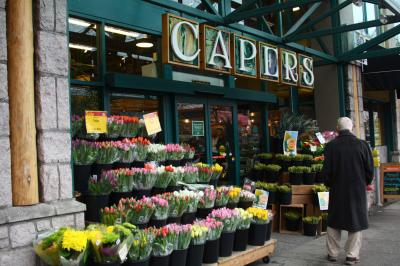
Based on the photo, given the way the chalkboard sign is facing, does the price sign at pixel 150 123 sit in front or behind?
in front

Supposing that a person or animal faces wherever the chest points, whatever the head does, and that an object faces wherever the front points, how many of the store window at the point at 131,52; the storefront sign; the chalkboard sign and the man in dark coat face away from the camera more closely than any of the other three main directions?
1

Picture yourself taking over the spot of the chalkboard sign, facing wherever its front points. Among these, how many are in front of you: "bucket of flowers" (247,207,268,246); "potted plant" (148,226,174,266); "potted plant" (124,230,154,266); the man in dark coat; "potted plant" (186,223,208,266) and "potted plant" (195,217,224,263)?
6

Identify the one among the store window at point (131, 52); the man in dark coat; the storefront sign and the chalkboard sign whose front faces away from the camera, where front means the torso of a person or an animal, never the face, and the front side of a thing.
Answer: the man in dark coat

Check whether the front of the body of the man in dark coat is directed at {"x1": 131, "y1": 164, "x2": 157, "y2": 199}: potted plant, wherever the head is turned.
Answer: no

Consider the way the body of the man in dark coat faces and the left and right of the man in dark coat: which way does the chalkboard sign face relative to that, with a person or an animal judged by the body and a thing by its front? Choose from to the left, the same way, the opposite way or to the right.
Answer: the opposite way

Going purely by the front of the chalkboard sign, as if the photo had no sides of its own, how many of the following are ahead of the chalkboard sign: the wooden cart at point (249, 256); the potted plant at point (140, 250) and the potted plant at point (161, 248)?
3

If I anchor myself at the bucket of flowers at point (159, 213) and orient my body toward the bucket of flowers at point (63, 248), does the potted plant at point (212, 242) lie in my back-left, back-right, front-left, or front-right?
back-left

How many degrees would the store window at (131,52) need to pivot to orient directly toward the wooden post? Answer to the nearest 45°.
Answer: approximately 45° to its right

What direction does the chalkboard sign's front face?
toward the camera

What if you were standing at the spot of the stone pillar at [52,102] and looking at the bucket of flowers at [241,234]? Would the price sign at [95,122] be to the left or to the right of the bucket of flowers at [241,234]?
left

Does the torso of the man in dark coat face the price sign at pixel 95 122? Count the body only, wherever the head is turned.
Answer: no

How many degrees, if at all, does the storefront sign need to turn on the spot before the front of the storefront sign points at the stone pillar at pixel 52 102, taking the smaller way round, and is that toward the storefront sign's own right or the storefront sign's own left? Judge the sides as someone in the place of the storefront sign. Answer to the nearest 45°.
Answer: approximately 90° to the storefront sign's own right

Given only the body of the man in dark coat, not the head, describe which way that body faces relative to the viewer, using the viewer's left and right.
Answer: facing away from the viewer

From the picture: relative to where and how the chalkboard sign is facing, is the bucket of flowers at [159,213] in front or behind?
in front

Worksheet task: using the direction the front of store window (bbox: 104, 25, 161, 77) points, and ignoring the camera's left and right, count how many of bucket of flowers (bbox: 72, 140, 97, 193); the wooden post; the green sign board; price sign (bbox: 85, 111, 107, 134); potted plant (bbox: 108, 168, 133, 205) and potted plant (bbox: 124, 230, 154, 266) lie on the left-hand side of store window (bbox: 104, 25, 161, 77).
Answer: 1
